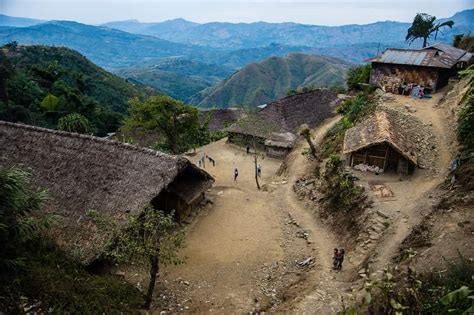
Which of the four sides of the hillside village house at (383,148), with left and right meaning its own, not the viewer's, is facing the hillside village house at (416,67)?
back

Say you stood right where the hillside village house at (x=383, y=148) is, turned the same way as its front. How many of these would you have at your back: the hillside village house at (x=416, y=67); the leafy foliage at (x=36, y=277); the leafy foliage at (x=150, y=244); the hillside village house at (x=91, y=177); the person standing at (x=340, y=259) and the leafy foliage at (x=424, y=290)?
1

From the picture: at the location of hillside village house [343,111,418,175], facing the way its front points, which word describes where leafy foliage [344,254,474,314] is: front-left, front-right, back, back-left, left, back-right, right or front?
front

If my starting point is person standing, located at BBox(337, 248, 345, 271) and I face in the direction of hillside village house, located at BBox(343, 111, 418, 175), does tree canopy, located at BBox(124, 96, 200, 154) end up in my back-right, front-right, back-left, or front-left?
front-left

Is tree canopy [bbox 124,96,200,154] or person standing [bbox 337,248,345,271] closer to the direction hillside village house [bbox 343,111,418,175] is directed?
the person standing

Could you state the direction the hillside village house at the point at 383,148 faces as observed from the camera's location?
facing the viewer

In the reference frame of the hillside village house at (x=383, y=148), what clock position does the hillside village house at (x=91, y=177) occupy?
the hillside village house at (x=91, y=177) is roughly at 2 o'clock from the hillside village house at (x=383, y=148).

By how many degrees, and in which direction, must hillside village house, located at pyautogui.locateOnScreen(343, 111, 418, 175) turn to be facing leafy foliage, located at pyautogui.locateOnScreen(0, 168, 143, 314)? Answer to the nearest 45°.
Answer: approximately 45° to its right

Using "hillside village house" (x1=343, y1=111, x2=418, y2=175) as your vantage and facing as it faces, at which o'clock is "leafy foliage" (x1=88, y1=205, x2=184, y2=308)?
The leafy foliage is roughly at 1 o'clock from the hillside village house.

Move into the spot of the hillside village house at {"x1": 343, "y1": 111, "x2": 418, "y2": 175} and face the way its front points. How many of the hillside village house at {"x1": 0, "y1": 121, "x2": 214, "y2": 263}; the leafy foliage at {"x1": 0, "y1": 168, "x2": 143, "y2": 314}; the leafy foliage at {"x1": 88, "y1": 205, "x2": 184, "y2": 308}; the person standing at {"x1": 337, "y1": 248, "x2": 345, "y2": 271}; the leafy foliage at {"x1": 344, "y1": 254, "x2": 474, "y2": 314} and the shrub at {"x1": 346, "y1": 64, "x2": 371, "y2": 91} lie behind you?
1

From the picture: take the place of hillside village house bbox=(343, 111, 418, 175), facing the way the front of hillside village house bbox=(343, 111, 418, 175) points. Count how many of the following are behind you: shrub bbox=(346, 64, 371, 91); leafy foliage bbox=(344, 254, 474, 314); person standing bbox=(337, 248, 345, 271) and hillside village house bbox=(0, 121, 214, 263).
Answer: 1

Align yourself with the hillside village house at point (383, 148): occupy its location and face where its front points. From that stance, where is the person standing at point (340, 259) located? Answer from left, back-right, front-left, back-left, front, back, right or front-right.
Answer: front
